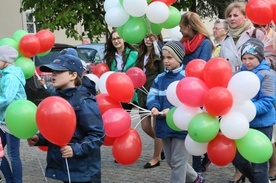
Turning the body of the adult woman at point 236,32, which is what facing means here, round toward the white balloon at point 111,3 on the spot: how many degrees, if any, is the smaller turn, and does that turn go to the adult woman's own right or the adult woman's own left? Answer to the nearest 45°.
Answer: approximately 45° to the adult woman's own right

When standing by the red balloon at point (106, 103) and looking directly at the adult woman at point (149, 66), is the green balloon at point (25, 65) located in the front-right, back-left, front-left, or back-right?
front-left

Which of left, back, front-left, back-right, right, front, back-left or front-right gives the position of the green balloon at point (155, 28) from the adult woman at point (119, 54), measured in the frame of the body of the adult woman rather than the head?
front-left

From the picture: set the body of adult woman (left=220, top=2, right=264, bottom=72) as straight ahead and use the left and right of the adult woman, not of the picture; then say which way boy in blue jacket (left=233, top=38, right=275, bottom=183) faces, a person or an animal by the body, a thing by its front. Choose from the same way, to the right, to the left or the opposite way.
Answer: the same way

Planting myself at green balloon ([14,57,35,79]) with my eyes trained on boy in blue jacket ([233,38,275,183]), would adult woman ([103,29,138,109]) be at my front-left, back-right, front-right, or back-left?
front-left

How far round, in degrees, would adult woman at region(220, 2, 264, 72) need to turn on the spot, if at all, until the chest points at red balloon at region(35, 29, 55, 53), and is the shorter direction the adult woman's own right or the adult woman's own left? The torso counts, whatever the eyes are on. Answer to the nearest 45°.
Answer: approximately 45° to the adult woman's own right

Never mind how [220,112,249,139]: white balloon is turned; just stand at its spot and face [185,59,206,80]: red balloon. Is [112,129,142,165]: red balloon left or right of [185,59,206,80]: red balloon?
left

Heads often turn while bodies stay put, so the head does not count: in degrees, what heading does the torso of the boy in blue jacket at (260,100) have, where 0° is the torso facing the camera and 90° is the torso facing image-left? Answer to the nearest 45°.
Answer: approximately 45°

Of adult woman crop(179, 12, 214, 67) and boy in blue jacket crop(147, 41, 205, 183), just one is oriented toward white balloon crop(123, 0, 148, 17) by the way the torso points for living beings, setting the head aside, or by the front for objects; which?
the adult woman

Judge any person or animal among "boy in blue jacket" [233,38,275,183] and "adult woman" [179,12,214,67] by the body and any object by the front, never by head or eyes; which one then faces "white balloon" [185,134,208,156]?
the boy in blue jacket

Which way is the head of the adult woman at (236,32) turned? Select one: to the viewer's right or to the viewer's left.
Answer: to the viewer's left

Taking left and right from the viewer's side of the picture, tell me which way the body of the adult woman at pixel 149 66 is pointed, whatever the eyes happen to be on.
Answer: facing the viewer and to the left of the viewer

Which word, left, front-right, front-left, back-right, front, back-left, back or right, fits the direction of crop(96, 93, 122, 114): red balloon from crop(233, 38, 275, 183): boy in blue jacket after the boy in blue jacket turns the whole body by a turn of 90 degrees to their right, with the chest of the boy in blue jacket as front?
front-left

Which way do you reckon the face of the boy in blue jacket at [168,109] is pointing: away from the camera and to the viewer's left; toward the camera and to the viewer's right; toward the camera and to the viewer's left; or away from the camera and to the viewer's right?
toward the camera and to the viewer's left

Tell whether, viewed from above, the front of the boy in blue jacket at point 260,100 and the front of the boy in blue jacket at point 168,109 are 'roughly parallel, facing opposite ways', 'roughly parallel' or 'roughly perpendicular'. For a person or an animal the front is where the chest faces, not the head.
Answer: roughly parallel

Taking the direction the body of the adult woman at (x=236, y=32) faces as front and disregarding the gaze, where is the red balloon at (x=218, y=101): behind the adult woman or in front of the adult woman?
in front
